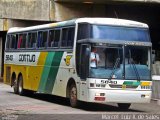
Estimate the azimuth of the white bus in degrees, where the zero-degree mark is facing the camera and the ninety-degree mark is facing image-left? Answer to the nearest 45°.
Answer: approximately 315°
